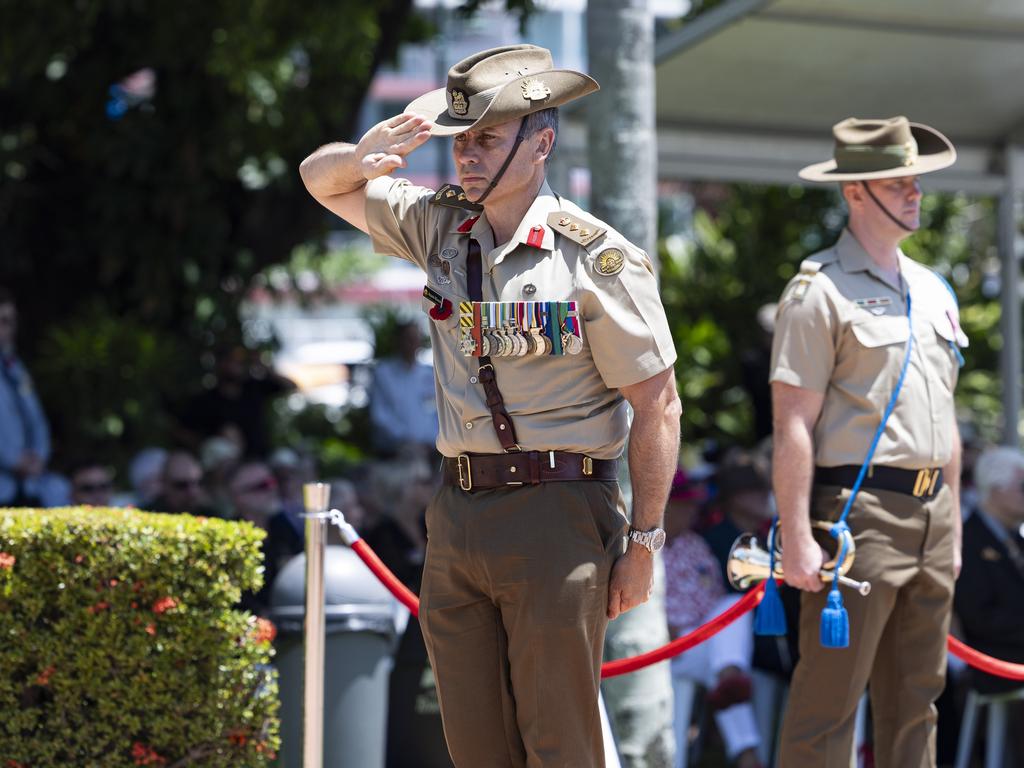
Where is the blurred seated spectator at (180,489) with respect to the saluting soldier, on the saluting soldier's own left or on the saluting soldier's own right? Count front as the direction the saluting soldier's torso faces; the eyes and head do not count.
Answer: on the saluting soldier's own right

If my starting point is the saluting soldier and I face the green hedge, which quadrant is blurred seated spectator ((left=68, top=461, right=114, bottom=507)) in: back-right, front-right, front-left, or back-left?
front-right

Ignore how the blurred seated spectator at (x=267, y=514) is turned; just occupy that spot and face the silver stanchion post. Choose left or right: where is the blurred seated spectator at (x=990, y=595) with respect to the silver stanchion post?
left

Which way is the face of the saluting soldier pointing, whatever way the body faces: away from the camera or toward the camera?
toward the camera

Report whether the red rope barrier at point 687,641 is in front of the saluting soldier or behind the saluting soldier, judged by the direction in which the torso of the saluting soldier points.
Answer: behind

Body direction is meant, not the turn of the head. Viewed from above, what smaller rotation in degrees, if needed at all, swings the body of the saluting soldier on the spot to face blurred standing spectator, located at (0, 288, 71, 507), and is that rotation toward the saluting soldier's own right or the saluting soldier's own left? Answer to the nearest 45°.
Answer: approximately 90° to the saluting soldier's own right

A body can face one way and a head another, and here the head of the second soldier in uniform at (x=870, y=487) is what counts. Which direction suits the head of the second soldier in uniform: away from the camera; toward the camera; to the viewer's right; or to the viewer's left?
to the viewer's right
